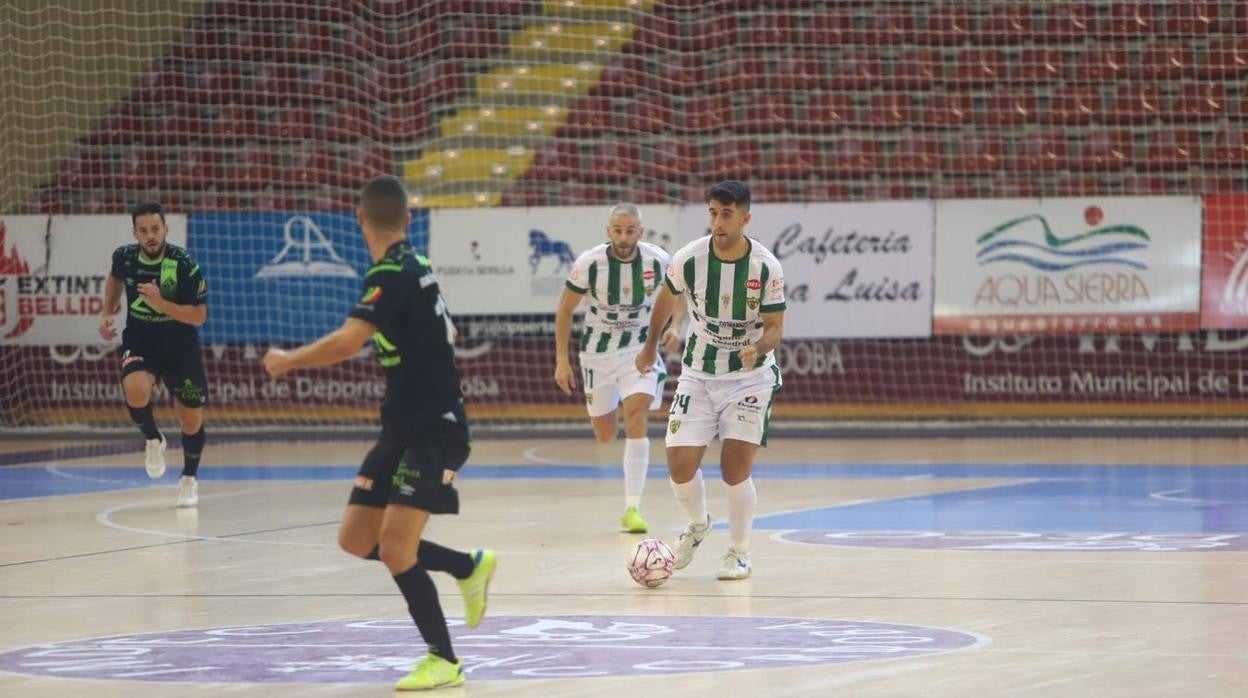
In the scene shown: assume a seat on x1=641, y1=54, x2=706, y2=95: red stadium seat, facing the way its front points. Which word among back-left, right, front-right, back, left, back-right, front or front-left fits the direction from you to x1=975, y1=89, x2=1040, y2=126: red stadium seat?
left

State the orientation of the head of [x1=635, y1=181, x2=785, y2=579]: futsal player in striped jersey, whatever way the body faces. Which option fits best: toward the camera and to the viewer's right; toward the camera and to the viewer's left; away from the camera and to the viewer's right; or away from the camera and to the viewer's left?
toward the camera and to the viewer's left

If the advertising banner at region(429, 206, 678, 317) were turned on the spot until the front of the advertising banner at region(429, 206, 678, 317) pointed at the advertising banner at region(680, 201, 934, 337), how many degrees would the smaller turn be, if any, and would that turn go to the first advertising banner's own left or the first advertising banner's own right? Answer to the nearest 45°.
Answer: approximately 90° to the first advertising banner's own left

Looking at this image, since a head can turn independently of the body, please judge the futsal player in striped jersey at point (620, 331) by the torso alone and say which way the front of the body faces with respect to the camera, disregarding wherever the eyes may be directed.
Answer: toward the camera

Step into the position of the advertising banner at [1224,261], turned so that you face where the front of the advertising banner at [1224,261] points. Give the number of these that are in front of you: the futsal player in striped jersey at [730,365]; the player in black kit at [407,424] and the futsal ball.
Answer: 3

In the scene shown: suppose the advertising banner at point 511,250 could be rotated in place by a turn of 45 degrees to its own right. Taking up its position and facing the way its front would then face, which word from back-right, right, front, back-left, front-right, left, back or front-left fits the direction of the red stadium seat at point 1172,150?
back-left

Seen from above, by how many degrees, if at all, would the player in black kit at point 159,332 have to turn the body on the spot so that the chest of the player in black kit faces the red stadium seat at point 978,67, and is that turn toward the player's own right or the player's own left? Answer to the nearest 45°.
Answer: approximately 135° to the player's own left

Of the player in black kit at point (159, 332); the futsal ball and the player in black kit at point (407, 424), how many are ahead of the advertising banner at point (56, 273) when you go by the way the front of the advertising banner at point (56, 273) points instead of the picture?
3

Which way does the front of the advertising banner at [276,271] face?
toward the camera

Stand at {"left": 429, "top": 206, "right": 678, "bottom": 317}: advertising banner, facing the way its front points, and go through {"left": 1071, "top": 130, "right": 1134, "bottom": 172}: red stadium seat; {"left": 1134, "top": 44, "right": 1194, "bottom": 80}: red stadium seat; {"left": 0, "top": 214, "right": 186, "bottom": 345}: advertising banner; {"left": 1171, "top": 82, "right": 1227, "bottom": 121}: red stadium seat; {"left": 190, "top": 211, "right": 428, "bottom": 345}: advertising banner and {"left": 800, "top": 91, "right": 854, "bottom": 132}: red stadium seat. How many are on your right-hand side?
2

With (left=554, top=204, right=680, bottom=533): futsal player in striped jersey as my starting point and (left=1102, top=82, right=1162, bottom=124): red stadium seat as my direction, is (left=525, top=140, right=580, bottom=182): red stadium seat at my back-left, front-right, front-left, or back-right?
front-left

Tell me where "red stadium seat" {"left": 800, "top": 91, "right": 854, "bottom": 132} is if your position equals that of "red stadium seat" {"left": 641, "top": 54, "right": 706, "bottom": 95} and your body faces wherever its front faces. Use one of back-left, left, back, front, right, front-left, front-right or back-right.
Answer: left

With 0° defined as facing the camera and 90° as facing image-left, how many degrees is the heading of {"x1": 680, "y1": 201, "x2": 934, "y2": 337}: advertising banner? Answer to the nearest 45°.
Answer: approximately 0°

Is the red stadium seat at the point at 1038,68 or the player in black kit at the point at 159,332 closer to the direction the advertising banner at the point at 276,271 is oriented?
the player in black kit
